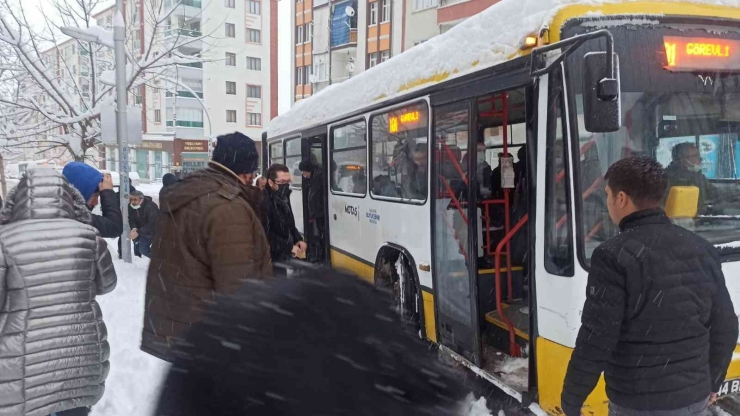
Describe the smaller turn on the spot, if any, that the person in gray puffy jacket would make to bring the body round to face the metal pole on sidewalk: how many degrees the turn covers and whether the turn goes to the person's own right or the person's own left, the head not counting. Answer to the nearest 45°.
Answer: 0° — they already face it

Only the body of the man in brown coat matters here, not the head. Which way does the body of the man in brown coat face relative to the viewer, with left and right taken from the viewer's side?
facing away from the viewer and to the right of the viewer

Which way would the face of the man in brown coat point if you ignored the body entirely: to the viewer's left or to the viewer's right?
to the viewer's right

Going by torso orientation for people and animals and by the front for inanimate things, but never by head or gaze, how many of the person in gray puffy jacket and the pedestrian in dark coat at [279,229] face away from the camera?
1

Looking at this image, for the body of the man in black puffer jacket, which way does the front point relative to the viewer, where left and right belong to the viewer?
facing away from the viewer and to the left of the viewer

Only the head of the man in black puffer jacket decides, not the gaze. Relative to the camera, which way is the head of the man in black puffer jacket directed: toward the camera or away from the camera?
away from the camera

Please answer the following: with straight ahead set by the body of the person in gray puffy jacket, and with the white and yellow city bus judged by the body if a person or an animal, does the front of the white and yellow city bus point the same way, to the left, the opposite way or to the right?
the opposite way

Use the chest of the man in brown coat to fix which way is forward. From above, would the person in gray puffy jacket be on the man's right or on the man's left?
on the man's left
